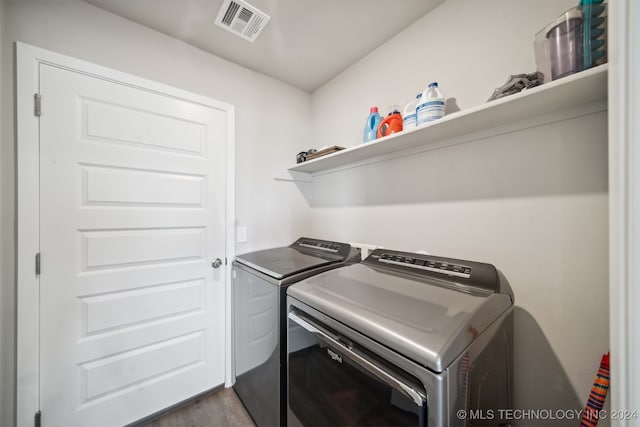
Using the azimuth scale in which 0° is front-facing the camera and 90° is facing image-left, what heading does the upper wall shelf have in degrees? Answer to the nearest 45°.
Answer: approximately 45°

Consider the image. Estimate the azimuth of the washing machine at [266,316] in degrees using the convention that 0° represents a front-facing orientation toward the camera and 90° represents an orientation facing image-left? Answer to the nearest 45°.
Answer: approximately 45°

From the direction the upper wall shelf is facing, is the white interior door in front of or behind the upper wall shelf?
in front

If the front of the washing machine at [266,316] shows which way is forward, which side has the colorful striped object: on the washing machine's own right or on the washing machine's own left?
on the washing machine's own left

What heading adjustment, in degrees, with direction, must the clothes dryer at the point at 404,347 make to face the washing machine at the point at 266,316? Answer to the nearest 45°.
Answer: approximately 45° to its right
